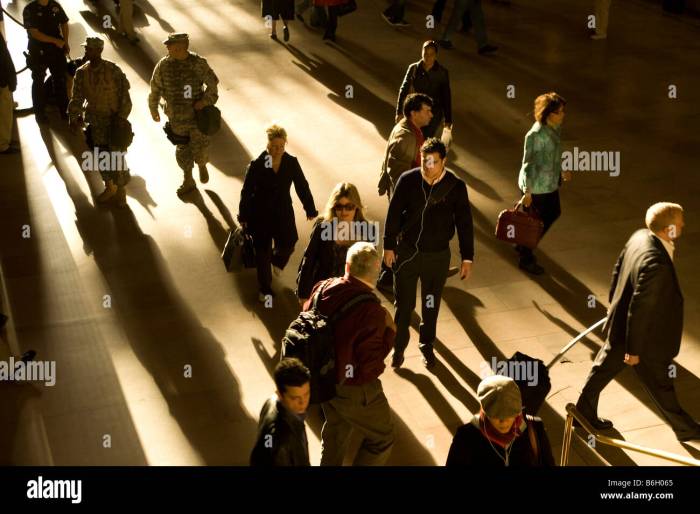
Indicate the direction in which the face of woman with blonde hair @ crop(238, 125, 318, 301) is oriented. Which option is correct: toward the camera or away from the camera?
toward the camera

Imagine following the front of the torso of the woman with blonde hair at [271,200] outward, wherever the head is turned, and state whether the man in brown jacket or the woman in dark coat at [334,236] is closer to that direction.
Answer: the woman in dark coat

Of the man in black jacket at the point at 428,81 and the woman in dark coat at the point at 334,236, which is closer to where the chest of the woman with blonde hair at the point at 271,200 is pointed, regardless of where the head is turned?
the woman in dark coat

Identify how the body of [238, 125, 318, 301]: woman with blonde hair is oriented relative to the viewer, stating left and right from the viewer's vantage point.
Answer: facing the viewer

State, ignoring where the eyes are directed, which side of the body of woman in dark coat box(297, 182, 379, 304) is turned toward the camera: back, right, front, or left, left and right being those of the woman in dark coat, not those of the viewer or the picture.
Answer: front

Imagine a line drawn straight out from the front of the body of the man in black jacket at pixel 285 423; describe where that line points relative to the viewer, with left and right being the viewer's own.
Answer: facing the viewer and to the right of the viewer

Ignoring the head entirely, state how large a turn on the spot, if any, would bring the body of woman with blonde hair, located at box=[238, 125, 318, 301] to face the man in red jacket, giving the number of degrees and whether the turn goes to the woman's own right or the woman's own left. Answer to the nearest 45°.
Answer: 0° — they already face them

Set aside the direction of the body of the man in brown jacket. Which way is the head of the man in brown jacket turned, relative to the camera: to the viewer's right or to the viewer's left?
to the viewer's right
